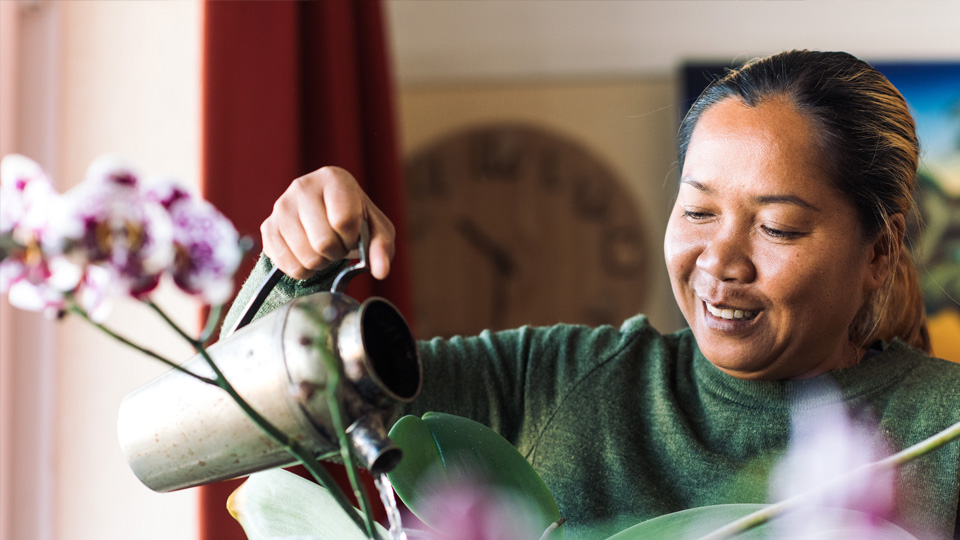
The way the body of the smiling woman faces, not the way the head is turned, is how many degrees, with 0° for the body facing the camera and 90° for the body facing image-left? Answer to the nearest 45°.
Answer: approximately 45°

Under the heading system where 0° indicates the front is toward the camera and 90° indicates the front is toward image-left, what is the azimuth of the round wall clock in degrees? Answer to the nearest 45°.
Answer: approximately 0°

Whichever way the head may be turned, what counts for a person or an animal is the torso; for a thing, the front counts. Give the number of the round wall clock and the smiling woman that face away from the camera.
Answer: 0

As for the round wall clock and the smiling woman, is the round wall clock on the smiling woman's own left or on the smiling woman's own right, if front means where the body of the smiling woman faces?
on the smiling woman's own right
